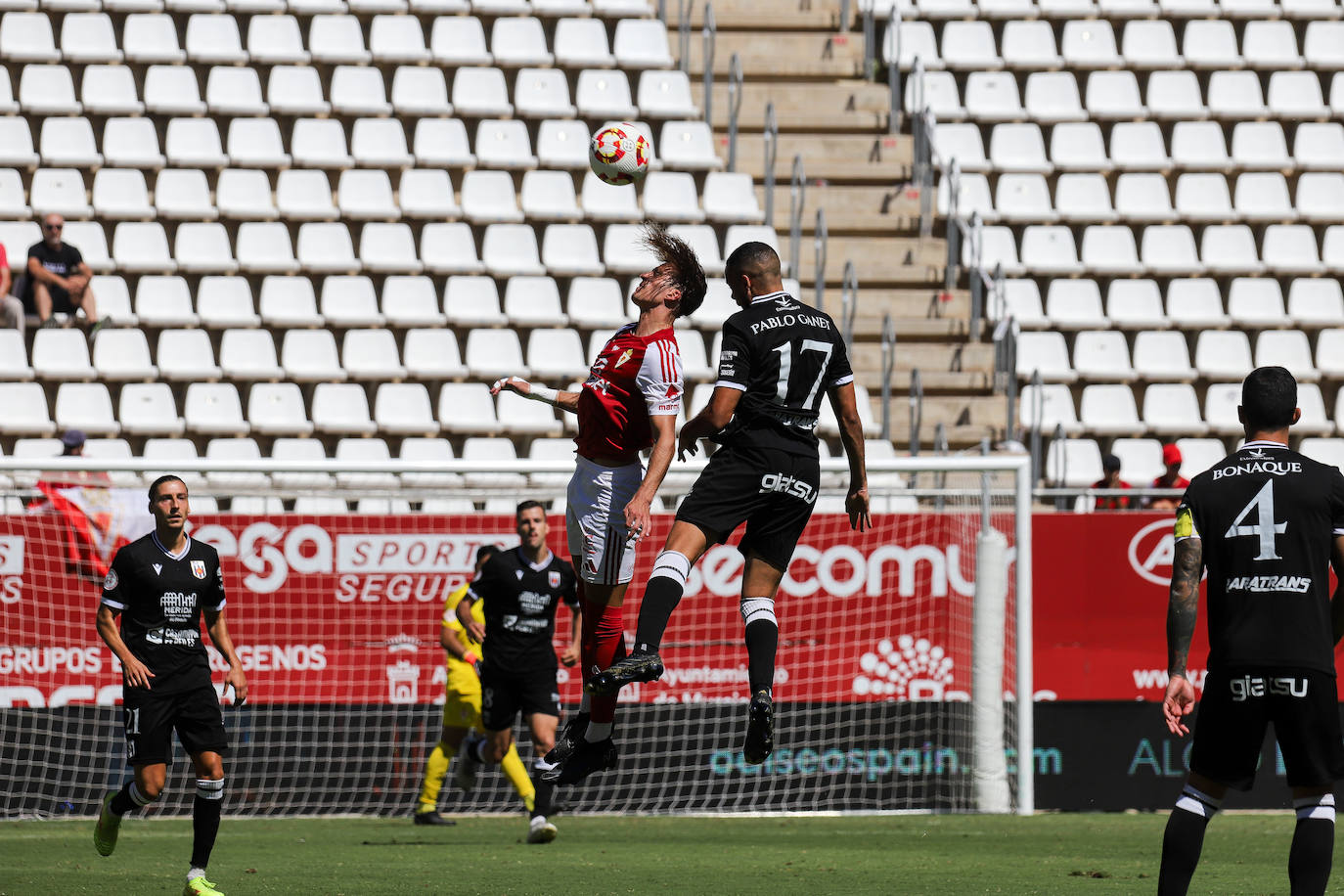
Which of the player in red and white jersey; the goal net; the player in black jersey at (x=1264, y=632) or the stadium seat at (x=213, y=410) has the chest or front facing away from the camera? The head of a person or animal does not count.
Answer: the player in black jersey

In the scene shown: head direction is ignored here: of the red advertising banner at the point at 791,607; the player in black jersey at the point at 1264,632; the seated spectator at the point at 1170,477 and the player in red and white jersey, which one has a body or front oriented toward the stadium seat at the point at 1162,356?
the player in black jersey

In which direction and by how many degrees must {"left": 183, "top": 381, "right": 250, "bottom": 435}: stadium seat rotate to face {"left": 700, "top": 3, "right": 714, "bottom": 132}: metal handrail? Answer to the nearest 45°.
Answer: approximately 90° to its left

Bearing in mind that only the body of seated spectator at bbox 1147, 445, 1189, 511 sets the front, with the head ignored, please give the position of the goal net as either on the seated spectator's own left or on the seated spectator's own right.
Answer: on the seated spectator's own right

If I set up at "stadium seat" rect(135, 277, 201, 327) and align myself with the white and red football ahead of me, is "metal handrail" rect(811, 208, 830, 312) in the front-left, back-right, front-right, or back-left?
front-left

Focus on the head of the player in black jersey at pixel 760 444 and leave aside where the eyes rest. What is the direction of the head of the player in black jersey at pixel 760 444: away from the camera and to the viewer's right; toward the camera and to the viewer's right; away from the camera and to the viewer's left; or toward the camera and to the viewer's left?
away from the camera and to the viewer's left

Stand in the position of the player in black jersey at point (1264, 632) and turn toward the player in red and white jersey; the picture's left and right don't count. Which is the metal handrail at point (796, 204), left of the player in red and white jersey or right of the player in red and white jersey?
right

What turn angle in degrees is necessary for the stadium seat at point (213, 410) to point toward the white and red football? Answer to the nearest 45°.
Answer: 0° — it already faces it

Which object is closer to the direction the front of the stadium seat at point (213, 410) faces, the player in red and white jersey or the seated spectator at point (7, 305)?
the player in red and white jersey

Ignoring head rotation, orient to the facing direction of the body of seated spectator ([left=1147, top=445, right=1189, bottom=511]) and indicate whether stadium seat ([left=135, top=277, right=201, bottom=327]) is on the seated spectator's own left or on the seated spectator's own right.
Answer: on the seated spectator's own right

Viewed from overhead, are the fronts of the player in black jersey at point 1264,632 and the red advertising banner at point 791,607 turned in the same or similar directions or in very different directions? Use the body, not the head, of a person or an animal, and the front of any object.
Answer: very different directions

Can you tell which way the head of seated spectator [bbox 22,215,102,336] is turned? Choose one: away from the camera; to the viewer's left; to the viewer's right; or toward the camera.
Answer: toward the camera

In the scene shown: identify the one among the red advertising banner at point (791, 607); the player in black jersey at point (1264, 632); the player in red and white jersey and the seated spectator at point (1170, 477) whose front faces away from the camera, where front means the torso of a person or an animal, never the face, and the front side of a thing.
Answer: the player in black jersey

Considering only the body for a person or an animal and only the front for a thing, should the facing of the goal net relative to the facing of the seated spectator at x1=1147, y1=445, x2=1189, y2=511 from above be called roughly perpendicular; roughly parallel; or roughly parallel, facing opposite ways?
roughly parallel

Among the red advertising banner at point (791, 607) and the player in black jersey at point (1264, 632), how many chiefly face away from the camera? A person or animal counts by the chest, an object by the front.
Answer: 1

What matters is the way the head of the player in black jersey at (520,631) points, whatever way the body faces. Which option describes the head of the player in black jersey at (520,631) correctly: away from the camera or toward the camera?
toward the camera

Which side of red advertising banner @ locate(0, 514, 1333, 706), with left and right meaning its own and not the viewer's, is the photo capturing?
front

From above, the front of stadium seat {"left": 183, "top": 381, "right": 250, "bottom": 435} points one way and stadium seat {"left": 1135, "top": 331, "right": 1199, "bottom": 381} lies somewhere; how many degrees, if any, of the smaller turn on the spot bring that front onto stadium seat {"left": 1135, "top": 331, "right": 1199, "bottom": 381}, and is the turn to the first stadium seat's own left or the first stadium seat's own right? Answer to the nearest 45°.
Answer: approximately 90° to the first stadium seat's own left
